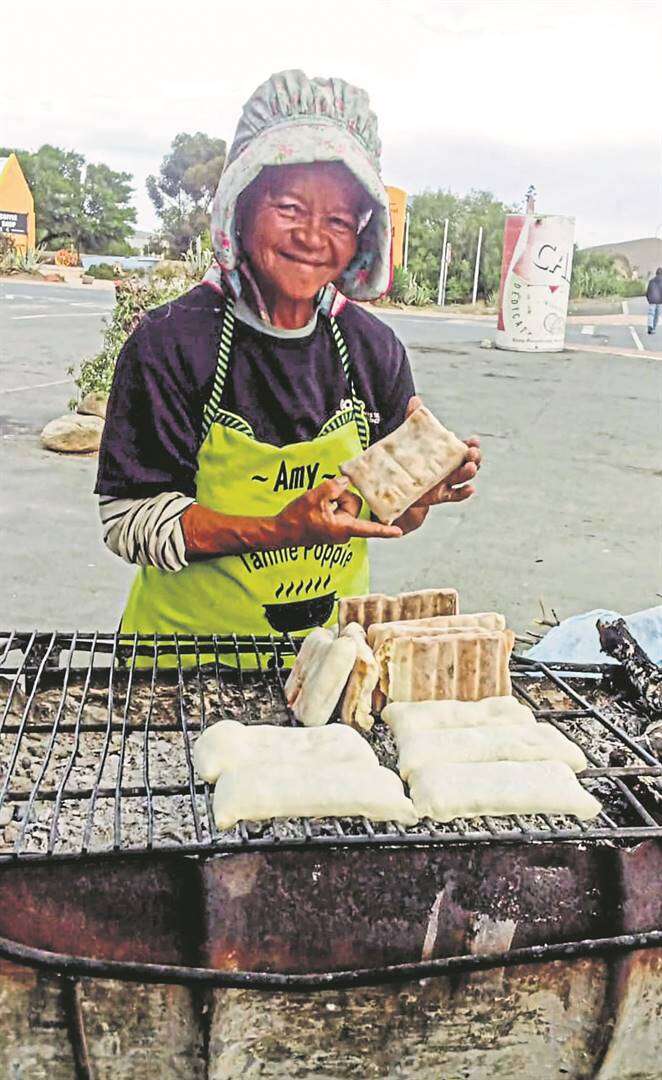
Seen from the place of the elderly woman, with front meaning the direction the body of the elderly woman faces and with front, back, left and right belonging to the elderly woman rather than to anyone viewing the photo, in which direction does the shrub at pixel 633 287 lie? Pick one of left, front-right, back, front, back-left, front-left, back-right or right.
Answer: left

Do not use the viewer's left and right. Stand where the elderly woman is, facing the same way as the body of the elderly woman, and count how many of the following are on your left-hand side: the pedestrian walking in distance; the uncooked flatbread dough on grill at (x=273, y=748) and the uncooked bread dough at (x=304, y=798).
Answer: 1

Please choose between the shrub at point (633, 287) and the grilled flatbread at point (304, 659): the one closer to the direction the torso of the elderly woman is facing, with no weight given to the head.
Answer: the grilled flatbread

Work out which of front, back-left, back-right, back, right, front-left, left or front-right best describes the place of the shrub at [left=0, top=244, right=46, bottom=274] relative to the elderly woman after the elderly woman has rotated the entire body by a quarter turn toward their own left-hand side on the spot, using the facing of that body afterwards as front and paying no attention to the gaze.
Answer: left

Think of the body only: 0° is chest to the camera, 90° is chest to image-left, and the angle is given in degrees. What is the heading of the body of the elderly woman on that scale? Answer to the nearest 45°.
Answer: approximately 315°

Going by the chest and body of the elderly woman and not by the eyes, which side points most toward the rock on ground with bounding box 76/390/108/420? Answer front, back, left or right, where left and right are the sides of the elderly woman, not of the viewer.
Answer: back

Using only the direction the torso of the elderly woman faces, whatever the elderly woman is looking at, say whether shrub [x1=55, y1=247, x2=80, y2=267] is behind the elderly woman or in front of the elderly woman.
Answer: behind

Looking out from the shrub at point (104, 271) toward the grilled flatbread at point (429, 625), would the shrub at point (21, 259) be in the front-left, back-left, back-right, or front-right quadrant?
back-right

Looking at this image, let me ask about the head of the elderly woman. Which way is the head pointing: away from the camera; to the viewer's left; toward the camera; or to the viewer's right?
toward the camera

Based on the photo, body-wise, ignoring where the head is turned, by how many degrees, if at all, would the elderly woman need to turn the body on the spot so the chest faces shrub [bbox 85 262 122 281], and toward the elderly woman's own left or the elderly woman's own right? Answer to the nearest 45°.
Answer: approximately 180°

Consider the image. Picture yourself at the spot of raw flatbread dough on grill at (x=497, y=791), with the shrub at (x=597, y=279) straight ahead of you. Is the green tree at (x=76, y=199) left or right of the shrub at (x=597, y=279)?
left

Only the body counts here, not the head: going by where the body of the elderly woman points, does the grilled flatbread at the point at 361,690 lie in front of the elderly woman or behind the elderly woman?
in front

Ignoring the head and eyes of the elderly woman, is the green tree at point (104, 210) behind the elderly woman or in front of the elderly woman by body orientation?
behind

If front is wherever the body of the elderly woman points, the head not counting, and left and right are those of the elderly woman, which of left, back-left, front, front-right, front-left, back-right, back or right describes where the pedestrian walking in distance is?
left
